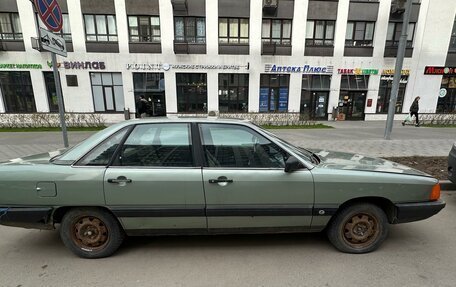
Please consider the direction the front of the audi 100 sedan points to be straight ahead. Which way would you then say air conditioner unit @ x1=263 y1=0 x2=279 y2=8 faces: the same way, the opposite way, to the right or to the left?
to the right

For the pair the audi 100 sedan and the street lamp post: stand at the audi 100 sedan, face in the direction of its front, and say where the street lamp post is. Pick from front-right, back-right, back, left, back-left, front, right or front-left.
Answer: front-left

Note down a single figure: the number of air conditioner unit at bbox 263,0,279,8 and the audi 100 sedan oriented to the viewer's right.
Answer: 1

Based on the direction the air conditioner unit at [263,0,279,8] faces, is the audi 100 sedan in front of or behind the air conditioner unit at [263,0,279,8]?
in front

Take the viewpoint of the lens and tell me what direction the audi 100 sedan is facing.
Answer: facing to the right of the viewer

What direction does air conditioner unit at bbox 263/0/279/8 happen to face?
toward the camera

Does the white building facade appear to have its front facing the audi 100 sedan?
yes

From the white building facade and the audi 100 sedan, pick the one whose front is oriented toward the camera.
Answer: the white building facade

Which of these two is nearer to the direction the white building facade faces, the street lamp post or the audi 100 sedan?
the audi 100 sedan

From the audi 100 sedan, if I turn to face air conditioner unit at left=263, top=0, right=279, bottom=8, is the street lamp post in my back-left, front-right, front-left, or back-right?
front-right

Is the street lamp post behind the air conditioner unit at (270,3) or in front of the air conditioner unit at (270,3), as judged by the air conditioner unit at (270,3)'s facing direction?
in front

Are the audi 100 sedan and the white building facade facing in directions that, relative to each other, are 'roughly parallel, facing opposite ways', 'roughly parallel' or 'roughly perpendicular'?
roughly perpendicular

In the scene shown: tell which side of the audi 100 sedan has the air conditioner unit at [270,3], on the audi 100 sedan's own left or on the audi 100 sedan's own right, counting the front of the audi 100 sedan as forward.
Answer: on the audi 100 sedan's own left

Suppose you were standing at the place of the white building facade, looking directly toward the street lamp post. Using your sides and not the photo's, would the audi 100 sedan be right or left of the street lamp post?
right

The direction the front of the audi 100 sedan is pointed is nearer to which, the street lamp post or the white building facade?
the street lamp post

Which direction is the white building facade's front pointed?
toward the camera

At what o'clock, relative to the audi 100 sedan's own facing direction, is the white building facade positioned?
The white building facade is roughly at 9 o'clock from the audi 100 sedan.
